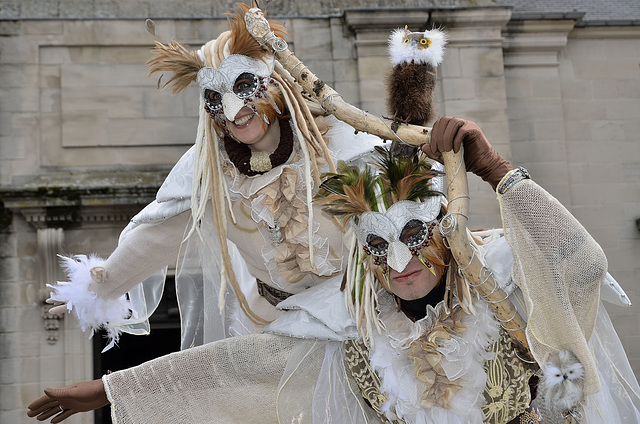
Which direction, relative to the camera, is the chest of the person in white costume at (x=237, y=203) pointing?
toward the camera

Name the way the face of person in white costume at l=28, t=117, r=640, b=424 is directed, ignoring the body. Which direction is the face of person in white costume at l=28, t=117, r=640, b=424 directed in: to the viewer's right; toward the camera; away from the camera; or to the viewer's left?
toward the camera

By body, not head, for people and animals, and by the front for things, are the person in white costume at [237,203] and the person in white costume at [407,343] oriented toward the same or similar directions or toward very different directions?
same or similar directions

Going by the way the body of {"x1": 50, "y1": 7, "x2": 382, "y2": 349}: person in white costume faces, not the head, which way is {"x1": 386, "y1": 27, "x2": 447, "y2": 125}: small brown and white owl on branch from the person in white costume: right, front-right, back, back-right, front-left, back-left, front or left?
front-left

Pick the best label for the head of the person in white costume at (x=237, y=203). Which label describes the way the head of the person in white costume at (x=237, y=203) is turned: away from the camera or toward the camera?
toward the camera

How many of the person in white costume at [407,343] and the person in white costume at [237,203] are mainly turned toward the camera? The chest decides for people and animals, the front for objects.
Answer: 2

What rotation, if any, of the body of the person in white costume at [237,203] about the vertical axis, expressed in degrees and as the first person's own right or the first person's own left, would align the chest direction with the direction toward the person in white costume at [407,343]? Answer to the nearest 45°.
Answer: approximately 45° to the first person's own left

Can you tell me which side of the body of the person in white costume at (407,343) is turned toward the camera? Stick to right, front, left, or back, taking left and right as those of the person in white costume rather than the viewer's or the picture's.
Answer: front
